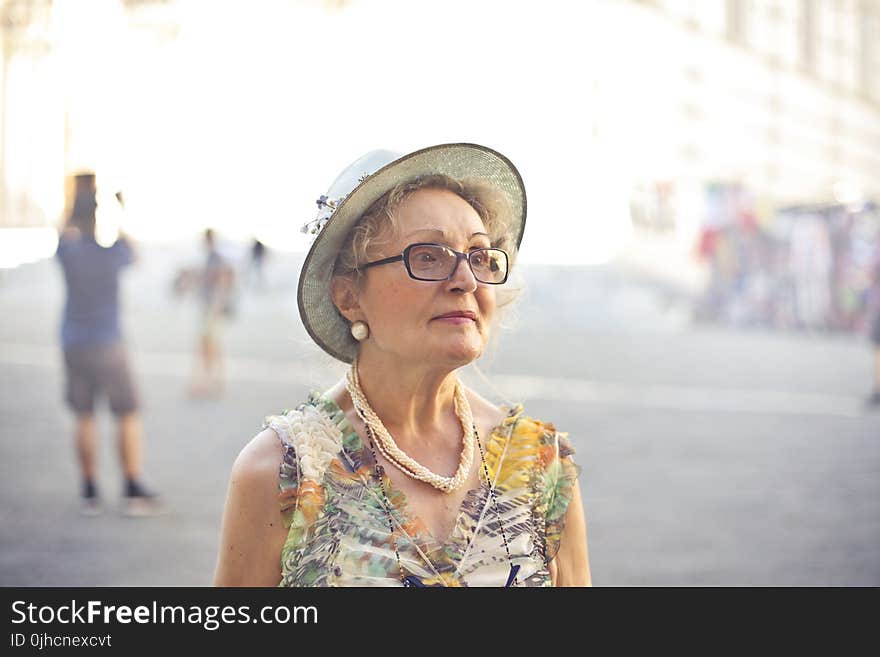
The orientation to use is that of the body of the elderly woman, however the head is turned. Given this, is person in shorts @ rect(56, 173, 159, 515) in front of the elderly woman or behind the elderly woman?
behind

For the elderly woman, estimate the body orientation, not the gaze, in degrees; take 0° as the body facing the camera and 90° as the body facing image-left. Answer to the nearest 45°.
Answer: approximately 315°

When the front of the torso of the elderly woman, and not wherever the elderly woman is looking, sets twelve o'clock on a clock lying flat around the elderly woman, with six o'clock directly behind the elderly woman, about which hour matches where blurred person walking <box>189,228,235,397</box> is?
The blurred person walking is roughly at 7 o'clock from the elderly woman.

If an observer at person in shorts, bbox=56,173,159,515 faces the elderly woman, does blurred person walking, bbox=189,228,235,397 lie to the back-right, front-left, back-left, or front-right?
back-left

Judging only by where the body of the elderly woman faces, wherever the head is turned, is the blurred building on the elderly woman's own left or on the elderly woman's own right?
on the elderly woman's own left
